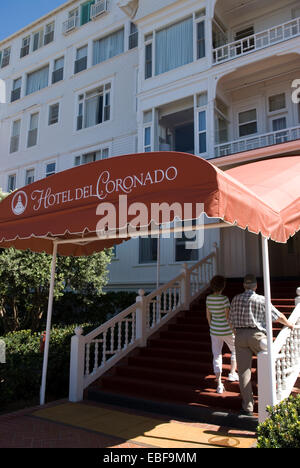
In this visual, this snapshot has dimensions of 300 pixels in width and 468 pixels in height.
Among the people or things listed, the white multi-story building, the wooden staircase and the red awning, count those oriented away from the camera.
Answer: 0

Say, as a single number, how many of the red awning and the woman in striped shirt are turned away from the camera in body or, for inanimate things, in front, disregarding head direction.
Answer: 1

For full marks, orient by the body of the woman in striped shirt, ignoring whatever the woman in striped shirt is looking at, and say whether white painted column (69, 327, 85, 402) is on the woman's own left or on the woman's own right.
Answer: on the woman's own left

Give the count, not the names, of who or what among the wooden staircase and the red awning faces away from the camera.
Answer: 0

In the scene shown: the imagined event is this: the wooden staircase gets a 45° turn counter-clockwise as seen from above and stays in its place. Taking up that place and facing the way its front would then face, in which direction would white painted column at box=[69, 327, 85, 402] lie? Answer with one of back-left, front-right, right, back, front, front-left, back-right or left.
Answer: right

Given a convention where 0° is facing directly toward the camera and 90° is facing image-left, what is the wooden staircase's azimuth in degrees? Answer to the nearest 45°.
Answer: approximately 45°

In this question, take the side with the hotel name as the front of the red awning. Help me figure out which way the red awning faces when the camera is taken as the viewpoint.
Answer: facing the viewer and to the left of the viewer

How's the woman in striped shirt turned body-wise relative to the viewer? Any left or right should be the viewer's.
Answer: facing away from the viewer

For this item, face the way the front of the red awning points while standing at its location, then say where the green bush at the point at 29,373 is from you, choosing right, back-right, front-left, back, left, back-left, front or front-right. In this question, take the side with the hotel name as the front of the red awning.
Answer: right
